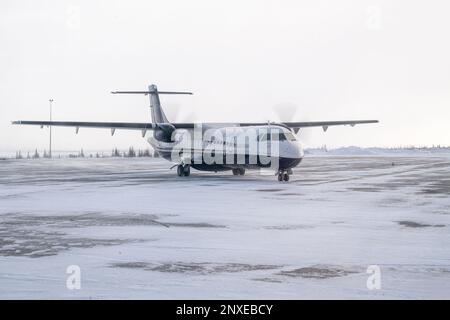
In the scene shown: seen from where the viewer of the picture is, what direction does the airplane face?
facing the viewer and to the right of the viewer
